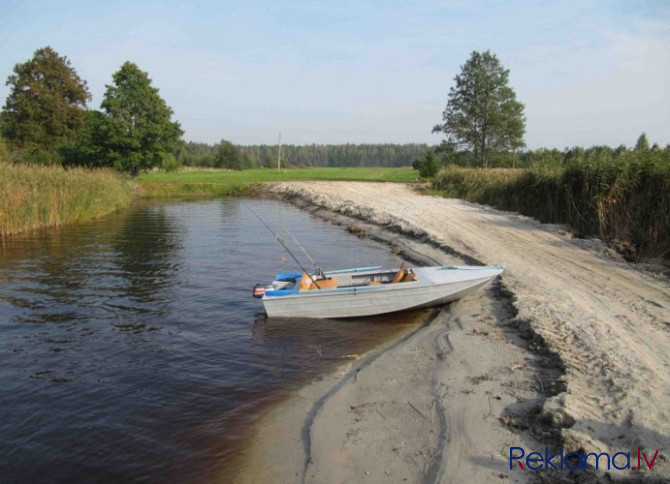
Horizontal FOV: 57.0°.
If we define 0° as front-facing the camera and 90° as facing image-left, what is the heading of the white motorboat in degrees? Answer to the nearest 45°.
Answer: approximately 270°

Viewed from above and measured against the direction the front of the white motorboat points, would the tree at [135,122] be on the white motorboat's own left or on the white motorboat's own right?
on the white motorboat's own left

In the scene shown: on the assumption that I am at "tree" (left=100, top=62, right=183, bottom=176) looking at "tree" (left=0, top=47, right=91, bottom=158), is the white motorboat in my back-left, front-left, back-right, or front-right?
back-left

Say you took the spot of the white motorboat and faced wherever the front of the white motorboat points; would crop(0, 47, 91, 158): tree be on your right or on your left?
on your left
